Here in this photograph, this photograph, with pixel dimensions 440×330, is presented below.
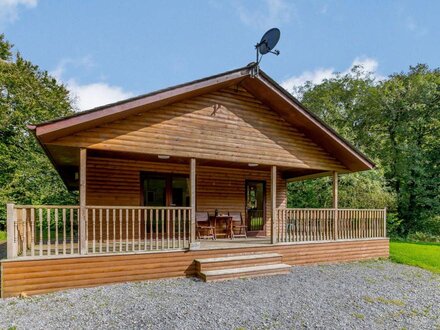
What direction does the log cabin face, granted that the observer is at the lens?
facing the viewer and to the right of the viewer

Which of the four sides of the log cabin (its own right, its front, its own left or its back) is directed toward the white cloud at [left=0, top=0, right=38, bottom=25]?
back
